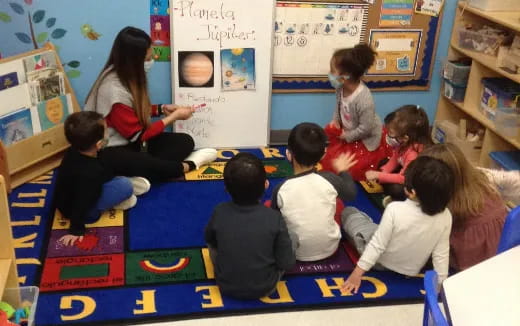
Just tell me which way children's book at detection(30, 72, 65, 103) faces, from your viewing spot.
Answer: facing the viewer and to the right of the viewer

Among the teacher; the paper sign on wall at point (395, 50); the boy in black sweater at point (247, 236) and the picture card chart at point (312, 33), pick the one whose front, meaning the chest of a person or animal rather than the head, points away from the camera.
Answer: the boy in black sweater

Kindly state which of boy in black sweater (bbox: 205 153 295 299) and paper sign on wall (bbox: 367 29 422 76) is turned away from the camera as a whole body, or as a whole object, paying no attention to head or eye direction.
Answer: the boy in black sweater

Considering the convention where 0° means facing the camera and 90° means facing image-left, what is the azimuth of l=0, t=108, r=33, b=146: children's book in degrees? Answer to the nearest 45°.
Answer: approximately 315°

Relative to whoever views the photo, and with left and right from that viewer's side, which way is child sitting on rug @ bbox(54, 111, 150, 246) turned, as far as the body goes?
facing away from the viewer and to the right of the viewer

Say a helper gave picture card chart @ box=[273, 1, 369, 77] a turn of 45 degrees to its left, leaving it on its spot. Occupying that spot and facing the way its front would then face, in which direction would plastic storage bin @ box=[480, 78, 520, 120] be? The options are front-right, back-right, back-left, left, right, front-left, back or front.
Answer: front-left

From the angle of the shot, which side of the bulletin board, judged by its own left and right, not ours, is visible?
front

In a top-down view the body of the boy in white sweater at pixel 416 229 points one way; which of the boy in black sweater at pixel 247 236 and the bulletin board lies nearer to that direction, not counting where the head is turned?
the bulletin board

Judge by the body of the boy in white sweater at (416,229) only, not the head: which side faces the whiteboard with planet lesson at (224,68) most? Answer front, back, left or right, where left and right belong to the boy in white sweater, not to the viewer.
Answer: front

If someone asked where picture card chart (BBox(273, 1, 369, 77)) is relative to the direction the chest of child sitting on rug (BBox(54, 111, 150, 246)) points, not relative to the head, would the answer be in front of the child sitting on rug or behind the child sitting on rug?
in front

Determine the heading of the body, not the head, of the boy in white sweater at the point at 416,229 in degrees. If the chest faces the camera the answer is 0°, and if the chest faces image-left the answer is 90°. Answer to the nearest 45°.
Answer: approximately 135°

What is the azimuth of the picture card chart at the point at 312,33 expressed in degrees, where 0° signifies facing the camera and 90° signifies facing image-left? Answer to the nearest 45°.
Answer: approximately 0°

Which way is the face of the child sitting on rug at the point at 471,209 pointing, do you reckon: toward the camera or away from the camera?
away from the camera

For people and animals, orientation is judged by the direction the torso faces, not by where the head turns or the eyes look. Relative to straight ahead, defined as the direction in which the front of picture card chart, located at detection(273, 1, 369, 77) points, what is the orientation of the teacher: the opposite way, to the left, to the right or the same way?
to the left

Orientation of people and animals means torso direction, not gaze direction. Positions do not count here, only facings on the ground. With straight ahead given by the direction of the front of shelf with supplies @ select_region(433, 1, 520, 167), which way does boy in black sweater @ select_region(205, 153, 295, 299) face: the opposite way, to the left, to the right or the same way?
to the right

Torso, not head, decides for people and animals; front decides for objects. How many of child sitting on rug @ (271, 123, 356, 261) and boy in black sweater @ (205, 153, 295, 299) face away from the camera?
2
